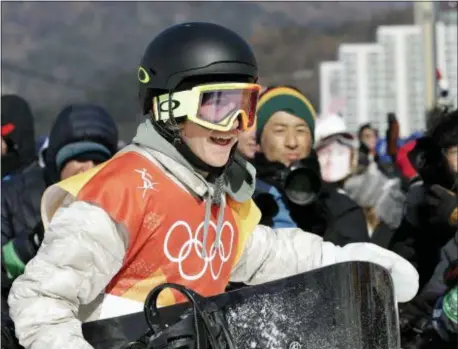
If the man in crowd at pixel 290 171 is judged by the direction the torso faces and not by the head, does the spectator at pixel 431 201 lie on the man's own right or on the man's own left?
on the man's own left

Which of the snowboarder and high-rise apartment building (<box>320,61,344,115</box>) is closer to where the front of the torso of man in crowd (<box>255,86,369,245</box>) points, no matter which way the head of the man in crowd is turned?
the snowboarder

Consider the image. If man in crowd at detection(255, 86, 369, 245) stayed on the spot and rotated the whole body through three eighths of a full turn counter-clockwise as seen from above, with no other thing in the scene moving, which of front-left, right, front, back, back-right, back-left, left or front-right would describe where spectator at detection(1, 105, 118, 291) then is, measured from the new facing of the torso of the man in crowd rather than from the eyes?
back-left

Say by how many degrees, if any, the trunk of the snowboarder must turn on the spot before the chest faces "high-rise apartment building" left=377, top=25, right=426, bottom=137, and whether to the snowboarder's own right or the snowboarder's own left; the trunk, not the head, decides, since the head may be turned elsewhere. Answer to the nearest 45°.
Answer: approximately 135° to the snowboarder's own left

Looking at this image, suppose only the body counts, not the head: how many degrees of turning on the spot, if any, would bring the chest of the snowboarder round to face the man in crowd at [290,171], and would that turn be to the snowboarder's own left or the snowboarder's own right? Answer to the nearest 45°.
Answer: approximately 135° to the snowboarder's own left

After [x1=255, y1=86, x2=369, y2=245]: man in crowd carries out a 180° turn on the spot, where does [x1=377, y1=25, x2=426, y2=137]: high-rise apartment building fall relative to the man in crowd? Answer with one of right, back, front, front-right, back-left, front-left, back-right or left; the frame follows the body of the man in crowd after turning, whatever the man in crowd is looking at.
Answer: front

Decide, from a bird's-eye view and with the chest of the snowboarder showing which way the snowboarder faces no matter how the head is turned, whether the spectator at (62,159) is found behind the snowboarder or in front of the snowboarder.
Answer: behind

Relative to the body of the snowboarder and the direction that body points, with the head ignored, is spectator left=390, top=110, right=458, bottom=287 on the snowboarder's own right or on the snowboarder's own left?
on the snowboarder's own left

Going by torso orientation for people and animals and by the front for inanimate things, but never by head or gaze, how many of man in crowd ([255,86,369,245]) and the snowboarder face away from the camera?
0

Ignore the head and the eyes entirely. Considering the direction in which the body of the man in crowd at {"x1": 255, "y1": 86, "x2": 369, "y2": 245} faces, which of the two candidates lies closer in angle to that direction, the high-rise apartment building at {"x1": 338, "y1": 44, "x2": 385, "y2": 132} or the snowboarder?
the snowboarder

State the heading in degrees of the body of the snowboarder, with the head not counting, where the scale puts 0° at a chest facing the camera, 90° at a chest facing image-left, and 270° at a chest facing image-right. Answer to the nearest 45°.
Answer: approximately 315°
